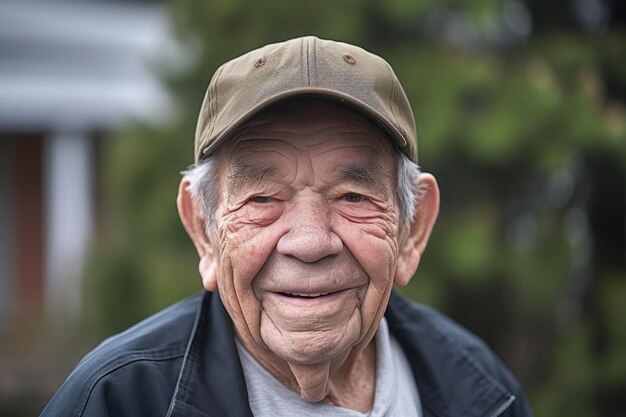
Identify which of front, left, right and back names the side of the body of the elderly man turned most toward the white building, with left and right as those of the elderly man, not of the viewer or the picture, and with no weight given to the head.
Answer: back

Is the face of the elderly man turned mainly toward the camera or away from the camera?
toward the camera

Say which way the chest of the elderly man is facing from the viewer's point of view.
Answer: toward the camera
